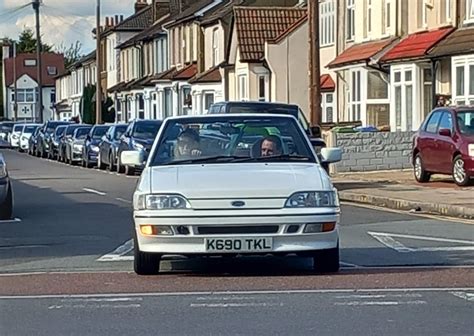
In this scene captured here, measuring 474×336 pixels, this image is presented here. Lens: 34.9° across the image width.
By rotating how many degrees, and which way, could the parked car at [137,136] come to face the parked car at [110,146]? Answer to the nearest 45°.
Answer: approximately 135° to its left

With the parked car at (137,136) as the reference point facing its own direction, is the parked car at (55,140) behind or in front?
behind

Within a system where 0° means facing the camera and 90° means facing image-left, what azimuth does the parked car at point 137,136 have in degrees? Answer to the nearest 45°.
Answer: approximately 315°

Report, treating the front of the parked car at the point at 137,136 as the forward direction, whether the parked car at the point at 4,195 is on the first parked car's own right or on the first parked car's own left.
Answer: on the first parked car's own right

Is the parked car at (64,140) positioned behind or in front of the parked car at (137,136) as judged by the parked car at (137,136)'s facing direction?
behind
